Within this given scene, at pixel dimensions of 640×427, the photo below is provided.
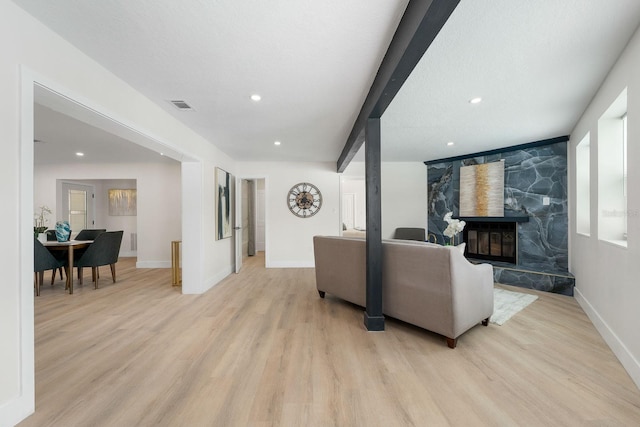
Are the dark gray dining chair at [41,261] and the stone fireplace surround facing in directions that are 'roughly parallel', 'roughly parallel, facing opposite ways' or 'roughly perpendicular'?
roughly perpendicular

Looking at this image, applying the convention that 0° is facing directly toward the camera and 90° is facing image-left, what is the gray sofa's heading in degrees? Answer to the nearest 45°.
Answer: approximately 225°

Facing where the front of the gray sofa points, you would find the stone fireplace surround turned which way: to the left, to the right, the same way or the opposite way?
the opposite way

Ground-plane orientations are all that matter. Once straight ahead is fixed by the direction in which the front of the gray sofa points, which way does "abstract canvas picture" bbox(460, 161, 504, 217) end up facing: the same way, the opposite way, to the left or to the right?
the opposite way

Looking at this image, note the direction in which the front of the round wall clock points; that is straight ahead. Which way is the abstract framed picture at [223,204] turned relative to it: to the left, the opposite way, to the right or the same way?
to the left

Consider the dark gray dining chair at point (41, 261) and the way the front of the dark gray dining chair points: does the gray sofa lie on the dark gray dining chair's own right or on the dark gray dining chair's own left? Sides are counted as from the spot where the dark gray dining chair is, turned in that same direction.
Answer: on the dark gray dining chair's own right

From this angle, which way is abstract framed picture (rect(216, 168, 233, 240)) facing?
to the viewer's right

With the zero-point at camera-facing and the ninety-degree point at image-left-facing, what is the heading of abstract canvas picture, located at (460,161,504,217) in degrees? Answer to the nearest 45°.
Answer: approximately 45°
